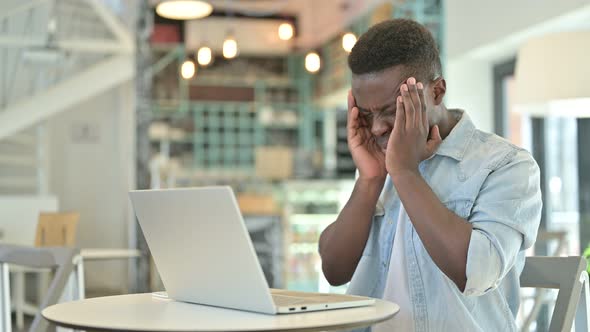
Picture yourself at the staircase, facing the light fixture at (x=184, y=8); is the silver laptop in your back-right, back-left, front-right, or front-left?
front-right

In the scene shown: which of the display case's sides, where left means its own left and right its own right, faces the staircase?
right

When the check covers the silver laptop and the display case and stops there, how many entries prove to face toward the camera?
1

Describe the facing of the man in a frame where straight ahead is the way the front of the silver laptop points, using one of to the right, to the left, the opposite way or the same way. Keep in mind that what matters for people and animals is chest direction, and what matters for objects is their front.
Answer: the opposite way

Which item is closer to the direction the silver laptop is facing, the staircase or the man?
the man

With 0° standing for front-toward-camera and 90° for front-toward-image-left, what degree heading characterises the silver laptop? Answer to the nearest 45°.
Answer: approximately 225°

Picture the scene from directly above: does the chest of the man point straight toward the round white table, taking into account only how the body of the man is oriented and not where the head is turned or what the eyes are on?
yes

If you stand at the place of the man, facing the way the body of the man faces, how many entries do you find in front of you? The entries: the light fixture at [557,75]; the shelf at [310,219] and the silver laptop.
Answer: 1

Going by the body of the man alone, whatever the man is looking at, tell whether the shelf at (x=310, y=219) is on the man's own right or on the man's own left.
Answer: on the man's own right

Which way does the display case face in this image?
toward the camera

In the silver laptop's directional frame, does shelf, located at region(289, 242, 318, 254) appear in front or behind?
in front

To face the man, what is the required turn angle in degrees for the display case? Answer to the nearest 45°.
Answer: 0° — it already faces them

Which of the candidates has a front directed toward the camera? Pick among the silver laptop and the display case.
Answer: the display case

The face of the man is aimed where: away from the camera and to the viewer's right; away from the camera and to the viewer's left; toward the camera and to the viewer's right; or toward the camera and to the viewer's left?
toward the camera and to the viewer's left

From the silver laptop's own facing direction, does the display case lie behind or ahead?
ahead

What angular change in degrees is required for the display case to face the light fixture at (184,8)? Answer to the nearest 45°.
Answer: approximately 45° to its right

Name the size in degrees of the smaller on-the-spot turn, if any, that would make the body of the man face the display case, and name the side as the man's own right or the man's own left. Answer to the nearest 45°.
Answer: approximately 135° to the man's own right

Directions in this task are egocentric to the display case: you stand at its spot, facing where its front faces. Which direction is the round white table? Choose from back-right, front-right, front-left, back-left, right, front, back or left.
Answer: front
